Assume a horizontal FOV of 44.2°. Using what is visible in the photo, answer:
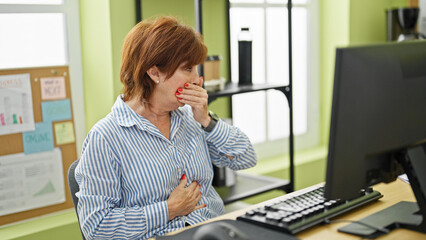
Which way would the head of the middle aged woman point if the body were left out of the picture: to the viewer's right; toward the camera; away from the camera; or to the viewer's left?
to the viewer's right

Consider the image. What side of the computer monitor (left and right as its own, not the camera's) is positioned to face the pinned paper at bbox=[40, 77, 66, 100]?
front

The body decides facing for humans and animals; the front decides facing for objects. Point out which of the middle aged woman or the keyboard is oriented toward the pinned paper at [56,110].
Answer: the keyboard

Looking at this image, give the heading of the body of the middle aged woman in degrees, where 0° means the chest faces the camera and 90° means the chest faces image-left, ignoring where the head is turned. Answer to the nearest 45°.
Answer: approximately 315°

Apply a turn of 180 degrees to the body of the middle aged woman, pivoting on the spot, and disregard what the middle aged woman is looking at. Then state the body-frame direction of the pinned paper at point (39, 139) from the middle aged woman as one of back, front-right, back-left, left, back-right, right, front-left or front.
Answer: front

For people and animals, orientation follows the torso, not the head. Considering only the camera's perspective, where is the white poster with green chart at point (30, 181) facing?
facing the viewer and to the right of the viewer

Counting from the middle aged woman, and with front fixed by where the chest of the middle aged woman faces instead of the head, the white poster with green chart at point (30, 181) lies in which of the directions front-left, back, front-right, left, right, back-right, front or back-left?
back

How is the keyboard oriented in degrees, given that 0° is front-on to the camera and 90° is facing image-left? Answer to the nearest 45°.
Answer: approximately 135°

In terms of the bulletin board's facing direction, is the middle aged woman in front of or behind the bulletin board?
in front

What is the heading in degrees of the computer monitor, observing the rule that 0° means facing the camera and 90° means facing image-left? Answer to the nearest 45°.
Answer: approximately 135°

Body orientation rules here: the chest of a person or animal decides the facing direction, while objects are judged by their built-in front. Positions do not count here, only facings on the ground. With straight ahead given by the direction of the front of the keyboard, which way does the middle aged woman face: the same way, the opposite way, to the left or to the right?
the opposite way

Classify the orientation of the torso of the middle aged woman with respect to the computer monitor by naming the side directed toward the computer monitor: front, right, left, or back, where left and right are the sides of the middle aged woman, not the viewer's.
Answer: front

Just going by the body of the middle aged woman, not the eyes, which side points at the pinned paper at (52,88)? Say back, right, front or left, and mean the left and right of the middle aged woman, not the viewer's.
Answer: back
